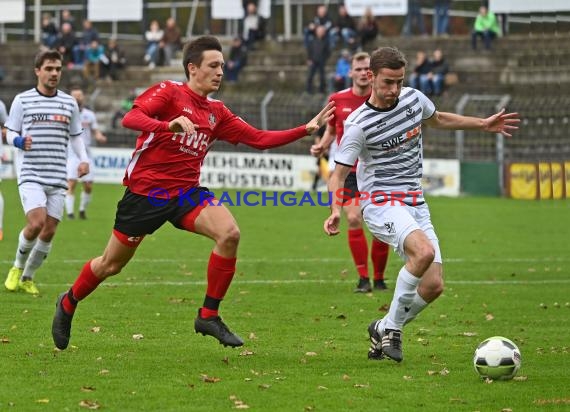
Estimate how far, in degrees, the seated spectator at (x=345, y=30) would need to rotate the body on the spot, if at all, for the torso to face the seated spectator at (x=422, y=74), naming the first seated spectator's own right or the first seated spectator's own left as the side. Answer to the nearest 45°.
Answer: approximately 45° to the first seated spectator's own left

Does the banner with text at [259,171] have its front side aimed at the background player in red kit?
yes

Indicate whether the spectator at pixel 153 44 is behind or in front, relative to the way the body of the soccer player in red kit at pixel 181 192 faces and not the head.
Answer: behind

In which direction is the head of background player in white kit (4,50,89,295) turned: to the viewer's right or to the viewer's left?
to the viewer's right

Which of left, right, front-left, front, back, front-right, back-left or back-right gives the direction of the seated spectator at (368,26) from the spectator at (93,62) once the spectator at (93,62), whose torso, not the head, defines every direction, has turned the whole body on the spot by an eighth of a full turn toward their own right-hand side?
left

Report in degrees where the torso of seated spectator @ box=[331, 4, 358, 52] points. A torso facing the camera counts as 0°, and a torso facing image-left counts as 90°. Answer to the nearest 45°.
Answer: approximately 0°

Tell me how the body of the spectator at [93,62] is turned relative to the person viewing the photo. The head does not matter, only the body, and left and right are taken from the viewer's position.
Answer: facing the viewer

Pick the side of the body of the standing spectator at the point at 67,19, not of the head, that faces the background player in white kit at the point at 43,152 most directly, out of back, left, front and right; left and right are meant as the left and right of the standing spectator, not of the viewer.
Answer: front

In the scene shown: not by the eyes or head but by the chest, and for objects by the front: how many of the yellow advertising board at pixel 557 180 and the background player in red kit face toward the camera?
2

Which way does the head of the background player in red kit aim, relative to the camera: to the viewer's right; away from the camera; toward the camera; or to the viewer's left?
toward the camera

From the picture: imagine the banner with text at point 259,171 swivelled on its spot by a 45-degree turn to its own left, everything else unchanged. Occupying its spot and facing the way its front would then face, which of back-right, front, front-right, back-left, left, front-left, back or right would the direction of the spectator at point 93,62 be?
back

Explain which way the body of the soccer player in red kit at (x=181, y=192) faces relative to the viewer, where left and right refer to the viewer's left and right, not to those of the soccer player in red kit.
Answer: facing the viewer and to the right of the viewer

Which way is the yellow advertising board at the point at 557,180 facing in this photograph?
toward the camera

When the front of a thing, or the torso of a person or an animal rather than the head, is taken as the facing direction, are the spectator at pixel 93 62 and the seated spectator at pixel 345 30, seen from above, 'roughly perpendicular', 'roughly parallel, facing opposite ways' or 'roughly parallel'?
roughly parallel

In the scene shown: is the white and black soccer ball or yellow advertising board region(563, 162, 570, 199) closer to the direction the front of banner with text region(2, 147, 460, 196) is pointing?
the white and black soccer ball
